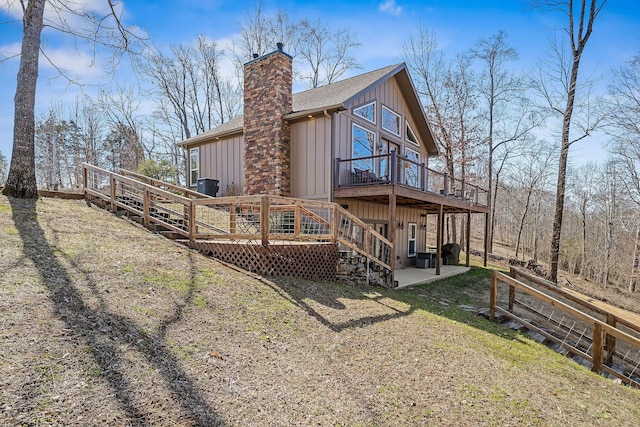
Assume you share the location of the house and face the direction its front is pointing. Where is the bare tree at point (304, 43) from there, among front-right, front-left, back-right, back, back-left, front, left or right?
back-left

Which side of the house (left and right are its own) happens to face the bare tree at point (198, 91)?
back

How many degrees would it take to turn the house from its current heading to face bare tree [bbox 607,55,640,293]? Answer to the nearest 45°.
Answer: approximately 45° to its left

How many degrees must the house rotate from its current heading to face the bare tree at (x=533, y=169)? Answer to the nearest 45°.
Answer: approximately 90° to its left

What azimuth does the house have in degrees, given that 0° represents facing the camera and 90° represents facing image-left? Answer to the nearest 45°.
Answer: approximately 315°

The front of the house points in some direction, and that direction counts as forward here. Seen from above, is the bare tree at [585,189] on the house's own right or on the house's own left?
on the house's own left

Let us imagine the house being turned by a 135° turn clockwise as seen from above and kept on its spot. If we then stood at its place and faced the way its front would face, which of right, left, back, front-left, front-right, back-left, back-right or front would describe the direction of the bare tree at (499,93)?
back-right

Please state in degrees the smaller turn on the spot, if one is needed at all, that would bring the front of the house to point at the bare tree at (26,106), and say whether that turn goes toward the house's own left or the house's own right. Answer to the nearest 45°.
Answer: approximately 90° to the house's own right

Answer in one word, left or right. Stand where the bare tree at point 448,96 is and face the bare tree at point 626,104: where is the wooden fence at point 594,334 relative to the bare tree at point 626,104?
right

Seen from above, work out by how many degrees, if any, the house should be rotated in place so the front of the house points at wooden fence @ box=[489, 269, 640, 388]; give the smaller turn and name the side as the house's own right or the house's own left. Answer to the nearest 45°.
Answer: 0° — it already faces it
